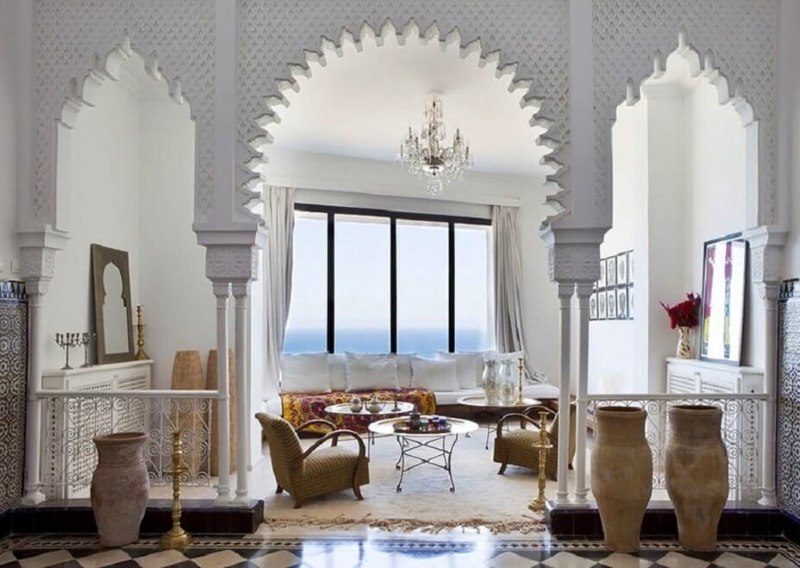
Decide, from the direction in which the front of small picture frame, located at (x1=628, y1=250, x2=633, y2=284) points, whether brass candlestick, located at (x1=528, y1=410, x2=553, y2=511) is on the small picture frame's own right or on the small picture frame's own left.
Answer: on the small picture frame's own left

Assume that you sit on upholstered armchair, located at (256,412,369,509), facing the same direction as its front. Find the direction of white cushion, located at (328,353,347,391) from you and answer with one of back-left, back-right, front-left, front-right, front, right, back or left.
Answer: front-left

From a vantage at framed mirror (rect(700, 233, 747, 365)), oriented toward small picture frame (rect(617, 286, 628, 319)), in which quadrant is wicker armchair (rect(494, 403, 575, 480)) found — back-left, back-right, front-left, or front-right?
front-left

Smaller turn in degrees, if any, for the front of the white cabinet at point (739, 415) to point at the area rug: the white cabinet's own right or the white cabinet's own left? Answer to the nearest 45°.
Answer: approximately 45° to the white cabinet's own right

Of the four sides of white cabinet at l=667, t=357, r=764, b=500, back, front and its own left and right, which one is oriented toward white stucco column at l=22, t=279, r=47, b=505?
front

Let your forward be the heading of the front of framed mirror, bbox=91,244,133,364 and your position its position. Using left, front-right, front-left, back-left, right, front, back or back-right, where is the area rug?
front

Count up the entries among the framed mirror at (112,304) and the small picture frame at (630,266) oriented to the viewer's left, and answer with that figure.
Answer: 1

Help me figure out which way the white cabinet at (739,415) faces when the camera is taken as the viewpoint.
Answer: facing the viewer and to the left of the viewer

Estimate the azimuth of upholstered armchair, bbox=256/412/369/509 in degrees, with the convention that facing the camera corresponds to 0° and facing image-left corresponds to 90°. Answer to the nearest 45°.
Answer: approximately 225°

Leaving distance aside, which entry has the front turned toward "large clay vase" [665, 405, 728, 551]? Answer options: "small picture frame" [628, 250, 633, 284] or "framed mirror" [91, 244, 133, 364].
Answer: the framed mirror
